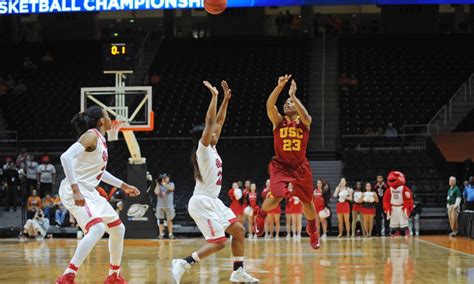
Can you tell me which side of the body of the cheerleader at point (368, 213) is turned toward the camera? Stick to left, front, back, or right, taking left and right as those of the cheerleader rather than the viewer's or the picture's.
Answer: front

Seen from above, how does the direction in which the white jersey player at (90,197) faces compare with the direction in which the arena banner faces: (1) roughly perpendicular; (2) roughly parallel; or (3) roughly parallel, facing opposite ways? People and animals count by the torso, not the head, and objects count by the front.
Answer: roughly perpendicular

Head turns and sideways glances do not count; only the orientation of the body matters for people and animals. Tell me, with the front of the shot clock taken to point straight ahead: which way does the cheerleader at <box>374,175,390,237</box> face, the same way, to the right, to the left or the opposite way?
the same way

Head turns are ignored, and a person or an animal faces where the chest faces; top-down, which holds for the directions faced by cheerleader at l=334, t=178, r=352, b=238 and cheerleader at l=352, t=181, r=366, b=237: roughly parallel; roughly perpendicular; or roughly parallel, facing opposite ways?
roughly parallel

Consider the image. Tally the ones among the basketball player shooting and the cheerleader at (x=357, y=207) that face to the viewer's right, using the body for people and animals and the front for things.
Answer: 0

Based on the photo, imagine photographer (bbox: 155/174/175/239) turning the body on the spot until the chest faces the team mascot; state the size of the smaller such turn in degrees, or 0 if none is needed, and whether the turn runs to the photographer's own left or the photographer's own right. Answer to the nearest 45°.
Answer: approximately 90° to the photographer's own left

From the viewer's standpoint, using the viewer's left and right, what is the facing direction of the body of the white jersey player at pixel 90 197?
facing to the right of the viewer

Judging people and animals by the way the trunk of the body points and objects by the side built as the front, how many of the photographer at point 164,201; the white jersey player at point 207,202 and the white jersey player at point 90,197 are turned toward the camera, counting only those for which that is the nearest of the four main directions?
1

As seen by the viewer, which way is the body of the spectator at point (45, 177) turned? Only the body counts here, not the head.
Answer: toward the camera

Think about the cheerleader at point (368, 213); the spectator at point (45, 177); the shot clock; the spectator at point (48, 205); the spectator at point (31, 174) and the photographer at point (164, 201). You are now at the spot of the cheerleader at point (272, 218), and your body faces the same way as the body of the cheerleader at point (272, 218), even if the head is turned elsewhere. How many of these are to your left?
1

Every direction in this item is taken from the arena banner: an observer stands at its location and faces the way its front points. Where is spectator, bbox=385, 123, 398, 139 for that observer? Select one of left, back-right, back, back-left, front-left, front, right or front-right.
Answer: left

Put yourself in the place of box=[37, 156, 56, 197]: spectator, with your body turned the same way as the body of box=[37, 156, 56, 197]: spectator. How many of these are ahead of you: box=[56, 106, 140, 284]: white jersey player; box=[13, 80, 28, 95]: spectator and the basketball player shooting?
2

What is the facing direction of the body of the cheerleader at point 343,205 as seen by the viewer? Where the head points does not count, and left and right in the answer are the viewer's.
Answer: facing the viewer

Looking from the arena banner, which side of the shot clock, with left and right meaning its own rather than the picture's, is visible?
back

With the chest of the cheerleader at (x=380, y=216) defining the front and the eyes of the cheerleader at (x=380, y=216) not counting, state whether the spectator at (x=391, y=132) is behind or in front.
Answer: behind

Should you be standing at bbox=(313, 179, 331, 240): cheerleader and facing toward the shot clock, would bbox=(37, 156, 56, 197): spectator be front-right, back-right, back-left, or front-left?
front-right
